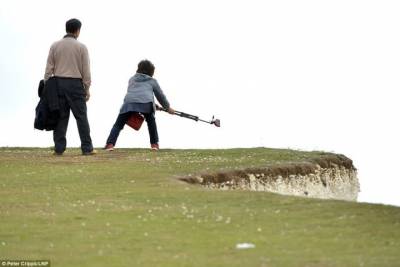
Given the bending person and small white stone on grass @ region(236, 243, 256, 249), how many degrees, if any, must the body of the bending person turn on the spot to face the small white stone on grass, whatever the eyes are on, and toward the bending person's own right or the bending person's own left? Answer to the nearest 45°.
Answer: approximately 180°

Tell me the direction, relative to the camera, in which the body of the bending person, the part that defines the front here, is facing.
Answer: away from the camera

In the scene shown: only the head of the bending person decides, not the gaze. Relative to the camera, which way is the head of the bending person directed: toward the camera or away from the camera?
away from the camera

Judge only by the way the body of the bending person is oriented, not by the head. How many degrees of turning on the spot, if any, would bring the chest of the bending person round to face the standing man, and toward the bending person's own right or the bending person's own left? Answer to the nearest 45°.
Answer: approximately 135° to the bending person's own left
